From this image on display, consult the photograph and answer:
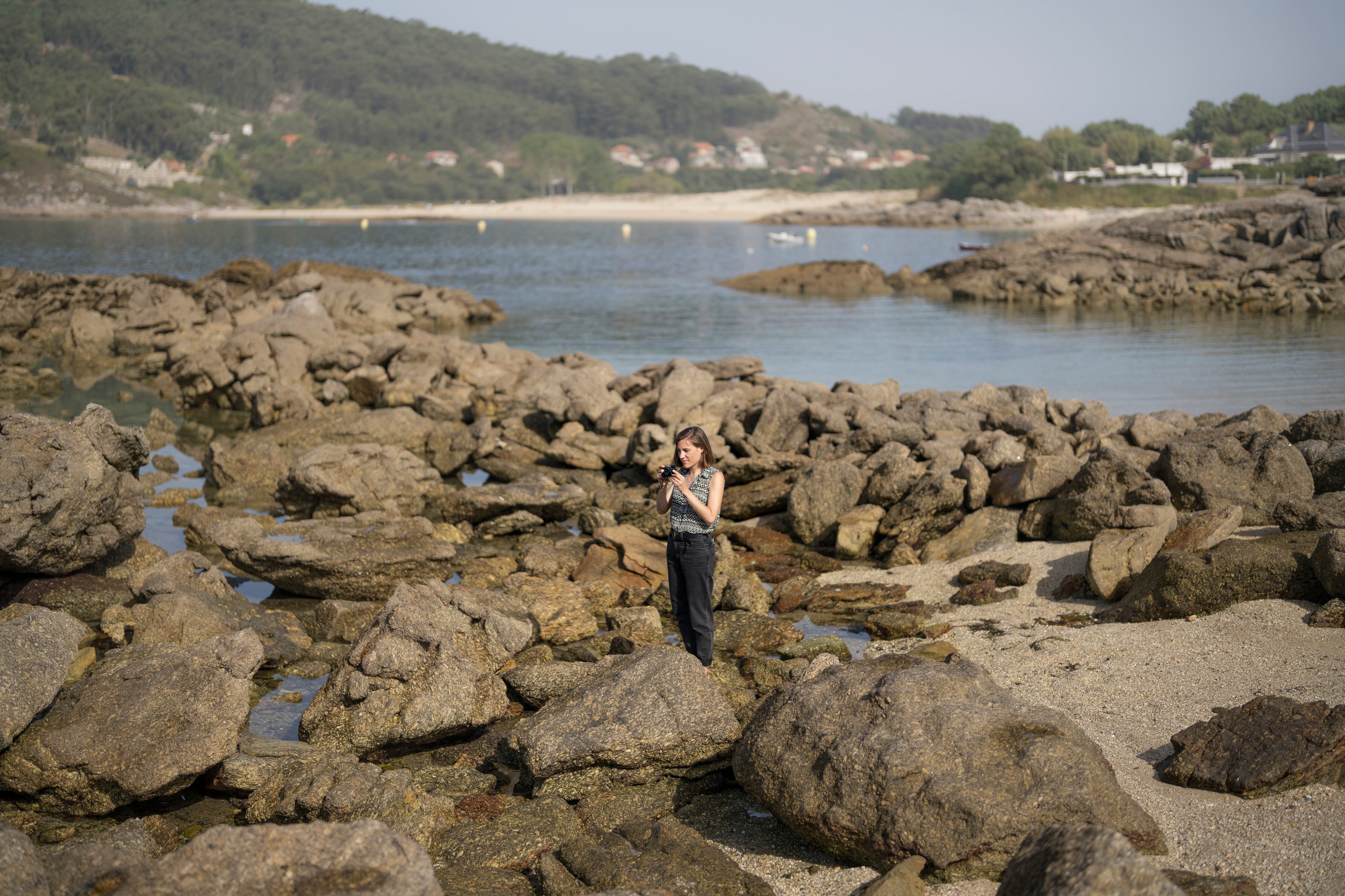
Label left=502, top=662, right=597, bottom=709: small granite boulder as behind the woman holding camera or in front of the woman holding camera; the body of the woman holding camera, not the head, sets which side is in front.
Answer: in front

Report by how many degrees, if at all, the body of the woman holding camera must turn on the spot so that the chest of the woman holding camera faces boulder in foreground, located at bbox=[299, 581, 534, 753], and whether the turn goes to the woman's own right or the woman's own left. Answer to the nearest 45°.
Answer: approximately 45° to the woman's own right

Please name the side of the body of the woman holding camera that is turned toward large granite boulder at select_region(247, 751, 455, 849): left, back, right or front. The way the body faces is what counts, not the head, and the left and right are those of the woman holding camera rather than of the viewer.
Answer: front

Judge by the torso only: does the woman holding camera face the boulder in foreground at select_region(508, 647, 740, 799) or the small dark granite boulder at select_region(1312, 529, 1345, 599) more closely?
the boulder in foreground

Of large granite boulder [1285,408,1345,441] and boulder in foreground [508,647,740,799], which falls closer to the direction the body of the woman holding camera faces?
the boulder in foreground

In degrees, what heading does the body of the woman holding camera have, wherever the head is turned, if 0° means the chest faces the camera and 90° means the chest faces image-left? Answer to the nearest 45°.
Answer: approximately 45°

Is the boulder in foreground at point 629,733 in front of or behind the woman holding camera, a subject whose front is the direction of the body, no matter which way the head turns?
in front

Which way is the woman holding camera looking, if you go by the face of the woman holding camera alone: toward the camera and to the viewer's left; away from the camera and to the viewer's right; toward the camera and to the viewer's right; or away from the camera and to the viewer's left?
toward the camera and to the viewer's left

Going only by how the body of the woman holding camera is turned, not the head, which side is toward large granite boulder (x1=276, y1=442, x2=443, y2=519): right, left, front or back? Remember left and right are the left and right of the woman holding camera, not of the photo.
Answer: right

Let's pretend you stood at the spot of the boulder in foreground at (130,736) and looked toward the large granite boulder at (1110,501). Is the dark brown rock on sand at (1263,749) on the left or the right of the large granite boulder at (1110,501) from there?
right

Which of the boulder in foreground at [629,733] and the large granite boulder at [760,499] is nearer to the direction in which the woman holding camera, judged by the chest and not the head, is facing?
the boulder in foreground

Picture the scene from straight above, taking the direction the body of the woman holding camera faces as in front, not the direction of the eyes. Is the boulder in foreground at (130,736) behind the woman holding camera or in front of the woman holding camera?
in front
